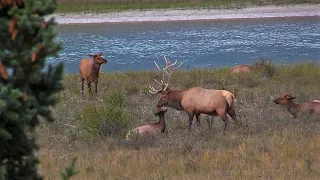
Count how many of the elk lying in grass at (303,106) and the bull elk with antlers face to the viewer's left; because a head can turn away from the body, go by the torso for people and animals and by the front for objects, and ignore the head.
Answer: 2

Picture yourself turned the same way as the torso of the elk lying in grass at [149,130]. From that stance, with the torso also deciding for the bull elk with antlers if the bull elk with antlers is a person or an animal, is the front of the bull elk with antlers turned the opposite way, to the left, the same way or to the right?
the opposite way

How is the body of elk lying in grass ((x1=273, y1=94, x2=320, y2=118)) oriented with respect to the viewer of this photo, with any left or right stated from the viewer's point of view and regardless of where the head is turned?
facing to the left of the viewer

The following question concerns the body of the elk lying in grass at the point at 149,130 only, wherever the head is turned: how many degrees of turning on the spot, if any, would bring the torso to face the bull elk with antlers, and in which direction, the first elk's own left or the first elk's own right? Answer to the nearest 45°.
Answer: approximately 45° to the first elk's own left

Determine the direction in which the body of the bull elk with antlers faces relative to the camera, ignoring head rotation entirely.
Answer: to the viewer's left

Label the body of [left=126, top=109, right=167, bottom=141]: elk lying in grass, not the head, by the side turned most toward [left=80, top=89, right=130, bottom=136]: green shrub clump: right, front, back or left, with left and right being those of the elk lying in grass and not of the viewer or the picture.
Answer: back

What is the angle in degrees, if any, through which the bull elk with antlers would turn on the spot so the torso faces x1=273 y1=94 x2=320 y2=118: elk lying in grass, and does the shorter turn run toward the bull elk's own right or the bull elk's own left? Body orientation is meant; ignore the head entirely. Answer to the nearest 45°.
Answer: approximately 180°

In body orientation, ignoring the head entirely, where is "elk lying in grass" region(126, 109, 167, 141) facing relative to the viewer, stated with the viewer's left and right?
facing to the right of the viewer
